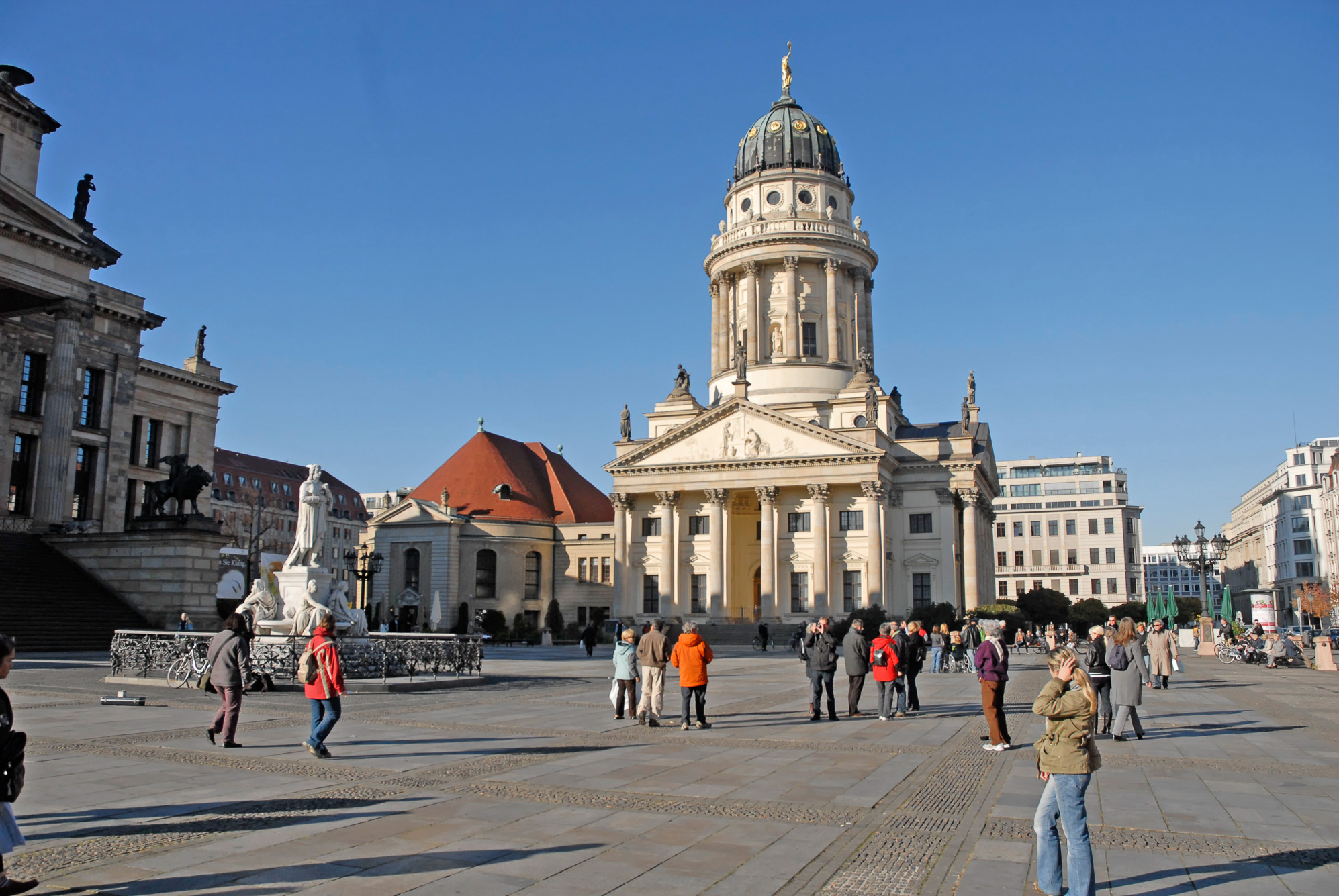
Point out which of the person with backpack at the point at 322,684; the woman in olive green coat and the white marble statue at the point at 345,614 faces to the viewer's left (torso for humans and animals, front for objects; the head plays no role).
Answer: the woman in olive green coat

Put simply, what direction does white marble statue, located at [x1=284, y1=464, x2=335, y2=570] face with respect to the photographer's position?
facing the viewer and to the right of the viewer

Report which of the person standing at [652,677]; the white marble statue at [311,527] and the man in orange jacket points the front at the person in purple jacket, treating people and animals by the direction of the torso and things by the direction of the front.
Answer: the white marble statue

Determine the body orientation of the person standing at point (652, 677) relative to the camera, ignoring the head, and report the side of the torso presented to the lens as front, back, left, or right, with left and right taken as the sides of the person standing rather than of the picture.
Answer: back

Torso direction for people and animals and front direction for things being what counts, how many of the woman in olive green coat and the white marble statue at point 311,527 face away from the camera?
0

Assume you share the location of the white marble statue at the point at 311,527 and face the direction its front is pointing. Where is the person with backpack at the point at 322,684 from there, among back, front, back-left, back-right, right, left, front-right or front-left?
front-right

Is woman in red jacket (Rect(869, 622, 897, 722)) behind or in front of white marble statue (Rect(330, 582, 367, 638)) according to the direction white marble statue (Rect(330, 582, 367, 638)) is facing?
in front

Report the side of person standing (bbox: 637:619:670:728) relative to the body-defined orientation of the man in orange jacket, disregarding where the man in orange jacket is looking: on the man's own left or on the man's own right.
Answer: on the man's own left

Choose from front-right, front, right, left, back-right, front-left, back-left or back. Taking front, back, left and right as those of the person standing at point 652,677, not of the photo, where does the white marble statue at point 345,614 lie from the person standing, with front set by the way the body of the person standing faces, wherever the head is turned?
front-left

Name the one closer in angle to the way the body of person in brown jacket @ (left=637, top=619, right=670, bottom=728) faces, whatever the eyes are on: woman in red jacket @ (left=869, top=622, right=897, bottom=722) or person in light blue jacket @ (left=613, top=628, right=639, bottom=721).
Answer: the person in light blue jacket

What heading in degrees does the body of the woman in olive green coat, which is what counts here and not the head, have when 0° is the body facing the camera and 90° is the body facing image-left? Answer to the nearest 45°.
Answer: approximately 90°

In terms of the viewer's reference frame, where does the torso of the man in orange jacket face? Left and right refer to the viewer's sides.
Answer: facing away from the viewer

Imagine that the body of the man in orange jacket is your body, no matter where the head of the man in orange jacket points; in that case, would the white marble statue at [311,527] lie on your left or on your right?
on your left
